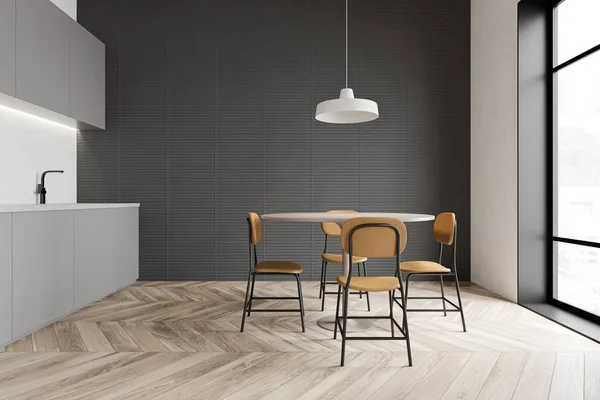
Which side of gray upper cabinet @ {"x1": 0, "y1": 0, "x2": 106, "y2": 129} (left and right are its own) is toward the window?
front

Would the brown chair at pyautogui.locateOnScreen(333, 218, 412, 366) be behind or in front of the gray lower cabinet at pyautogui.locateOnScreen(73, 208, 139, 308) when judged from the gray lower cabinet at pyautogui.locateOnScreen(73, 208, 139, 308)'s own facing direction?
in front

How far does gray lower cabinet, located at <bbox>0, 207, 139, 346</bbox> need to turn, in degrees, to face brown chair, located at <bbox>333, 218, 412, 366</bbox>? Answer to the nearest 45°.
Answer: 0° — it already faces it

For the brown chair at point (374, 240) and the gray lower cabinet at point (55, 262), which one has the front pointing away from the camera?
the brown chair

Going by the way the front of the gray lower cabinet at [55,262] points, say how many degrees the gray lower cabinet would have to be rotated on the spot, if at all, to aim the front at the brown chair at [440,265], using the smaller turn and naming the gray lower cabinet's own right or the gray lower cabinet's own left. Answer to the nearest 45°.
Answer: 0° — it already faces it

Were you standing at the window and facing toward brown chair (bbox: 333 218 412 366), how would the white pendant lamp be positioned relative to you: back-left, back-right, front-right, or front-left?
front-right

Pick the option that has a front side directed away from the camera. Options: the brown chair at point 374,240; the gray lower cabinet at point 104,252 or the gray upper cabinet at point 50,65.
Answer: the brown chair

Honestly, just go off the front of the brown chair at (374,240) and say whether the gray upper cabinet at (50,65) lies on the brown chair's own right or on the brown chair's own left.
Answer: on the brown chair's own left

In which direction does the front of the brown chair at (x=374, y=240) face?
away from the camera

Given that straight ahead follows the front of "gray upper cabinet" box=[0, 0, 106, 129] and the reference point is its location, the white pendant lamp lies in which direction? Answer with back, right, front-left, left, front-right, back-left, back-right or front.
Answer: front

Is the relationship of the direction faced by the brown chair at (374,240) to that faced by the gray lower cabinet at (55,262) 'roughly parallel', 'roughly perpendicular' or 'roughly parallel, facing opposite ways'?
roughly perpendicular

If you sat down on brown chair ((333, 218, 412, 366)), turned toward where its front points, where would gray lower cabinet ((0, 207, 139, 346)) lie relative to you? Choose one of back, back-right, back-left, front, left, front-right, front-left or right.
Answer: left

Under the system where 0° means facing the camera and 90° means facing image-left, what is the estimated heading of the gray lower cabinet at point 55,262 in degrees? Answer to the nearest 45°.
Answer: approximately 315°

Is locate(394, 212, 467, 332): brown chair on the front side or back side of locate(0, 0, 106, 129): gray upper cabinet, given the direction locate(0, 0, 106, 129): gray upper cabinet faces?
on the front side

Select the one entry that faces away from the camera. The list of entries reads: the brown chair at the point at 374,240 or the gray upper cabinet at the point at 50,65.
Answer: the brown chair
